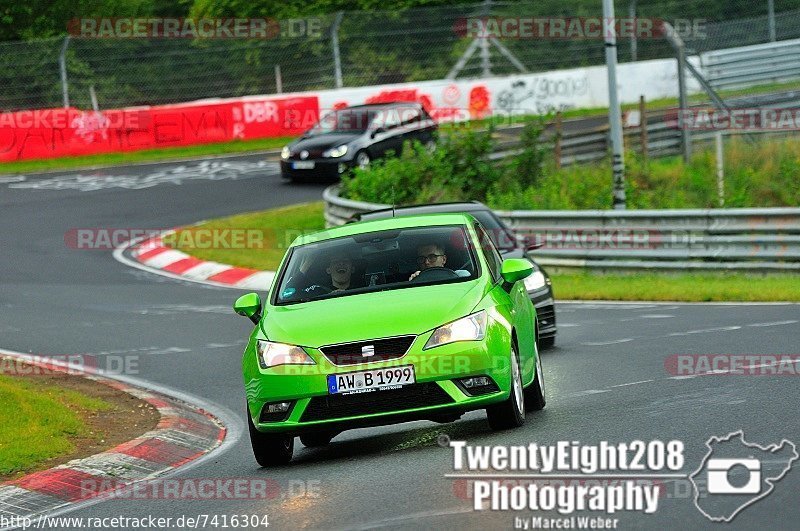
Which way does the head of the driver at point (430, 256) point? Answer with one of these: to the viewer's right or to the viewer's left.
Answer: to the viewer's left

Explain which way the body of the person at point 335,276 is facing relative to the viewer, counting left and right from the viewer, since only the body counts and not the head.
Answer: facing the viewer

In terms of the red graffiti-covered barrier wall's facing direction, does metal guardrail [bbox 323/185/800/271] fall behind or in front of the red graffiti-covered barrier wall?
in front

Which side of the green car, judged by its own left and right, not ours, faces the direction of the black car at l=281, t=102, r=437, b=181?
back

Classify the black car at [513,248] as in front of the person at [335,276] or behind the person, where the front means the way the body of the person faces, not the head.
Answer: behind

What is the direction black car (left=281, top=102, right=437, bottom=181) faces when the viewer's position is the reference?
facing the viewer and to the left of the viewer

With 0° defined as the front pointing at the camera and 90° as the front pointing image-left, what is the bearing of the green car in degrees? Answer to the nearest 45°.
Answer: approximately 0°

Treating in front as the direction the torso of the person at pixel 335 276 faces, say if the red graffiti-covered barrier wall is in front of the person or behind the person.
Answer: behind

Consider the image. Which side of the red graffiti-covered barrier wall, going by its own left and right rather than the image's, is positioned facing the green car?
front

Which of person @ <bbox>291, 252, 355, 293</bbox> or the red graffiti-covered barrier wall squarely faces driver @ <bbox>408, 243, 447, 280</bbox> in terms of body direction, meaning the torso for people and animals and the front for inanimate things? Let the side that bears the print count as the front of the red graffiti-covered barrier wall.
the red graffiti-covered barrier wall

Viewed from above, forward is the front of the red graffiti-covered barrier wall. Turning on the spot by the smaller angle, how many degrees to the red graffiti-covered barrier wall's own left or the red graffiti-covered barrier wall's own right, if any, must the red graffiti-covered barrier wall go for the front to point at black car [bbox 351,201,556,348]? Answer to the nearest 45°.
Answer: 0° — it already faces it

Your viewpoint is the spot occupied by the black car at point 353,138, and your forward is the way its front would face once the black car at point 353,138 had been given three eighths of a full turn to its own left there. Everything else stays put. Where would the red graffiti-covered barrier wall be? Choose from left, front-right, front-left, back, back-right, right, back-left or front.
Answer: back-left

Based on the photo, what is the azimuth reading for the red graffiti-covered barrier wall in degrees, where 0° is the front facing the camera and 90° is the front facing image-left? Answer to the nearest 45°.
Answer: approximately 0°

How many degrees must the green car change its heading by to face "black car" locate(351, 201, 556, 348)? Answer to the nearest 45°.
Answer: approximately 180°

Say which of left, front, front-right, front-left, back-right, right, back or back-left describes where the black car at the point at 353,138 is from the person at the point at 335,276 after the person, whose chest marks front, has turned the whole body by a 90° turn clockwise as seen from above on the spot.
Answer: right
